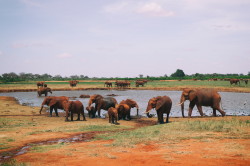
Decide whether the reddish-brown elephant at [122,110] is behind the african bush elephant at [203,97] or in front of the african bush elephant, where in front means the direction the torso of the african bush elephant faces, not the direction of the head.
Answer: in front

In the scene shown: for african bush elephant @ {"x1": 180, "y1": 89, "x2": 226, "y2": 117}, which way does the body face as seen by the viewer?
to the viewer's left
